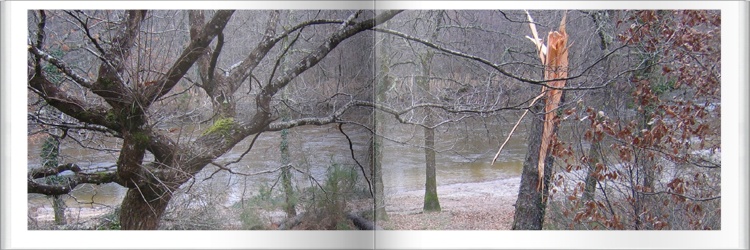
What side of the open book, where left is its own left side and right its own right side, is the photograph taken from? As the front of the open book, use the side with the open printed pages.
front
